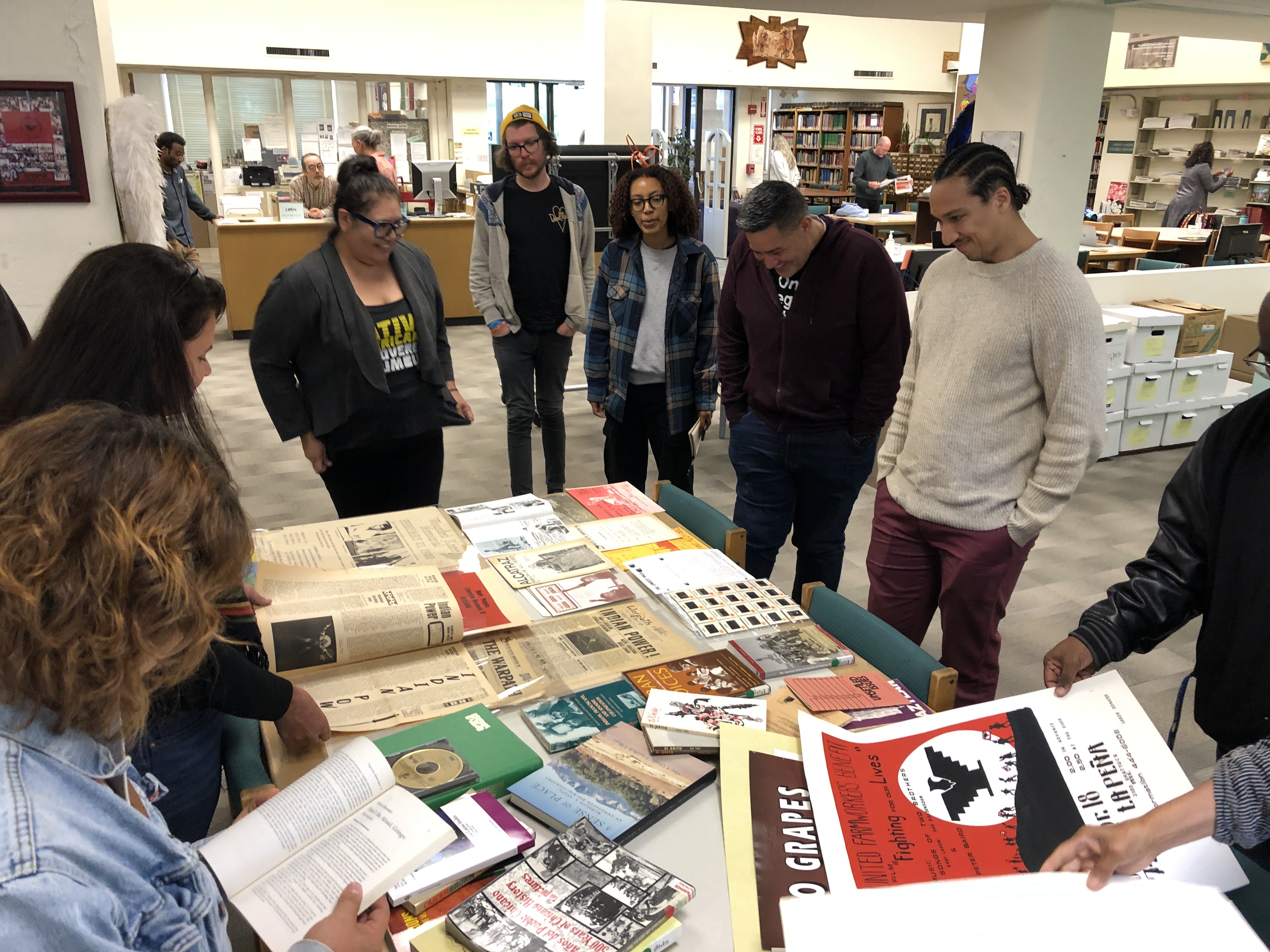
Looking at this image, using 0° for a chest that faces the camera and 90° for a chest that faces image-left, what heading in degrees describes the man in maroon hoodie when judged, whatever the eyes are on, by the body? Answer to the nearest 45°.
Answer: approximately 45°

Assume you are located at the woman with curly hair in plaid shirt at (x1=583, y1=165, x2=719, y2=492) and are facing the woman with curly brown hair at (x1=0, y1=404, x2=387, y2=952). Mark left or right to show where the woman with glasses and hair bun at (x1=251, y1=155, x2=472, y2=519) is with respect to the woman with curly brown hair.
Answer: right

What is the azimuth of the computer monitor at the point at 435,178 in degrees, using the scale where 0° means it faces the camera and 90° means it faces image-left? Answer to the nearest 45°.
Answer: approximately 180°

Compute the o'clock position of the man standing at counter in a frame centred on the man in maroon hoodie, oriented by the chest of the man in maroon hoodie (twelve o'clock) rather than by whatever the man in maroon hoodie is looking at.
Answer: The man standing at counter is roughly at 3 o'clock from the man in maroon hoodie.

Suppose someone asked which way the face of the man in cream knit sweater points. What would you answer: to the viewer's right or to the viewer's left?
to the viewer's left
